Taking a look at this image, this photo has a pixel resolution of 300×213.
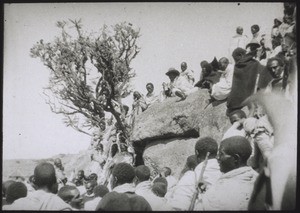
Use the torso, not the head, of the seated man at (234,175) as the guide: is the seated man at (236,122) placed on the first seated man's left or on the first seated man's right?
on the first seated man's right

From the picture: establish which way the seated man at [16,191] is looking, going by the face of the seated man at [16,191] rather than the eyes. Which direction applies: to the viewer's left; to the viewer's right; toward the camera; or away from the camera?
away from the camera

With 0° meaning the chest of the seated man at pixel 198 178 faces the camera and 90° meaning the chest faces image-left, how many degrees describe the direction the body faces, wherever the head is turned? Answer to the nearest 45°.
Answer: approximately 135°

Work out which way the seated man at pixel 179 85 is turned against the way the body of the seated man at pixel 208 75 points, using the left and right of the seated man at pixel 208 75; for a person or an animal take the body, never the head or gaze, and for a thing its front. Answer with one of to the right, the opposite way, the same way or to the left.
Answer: the same way

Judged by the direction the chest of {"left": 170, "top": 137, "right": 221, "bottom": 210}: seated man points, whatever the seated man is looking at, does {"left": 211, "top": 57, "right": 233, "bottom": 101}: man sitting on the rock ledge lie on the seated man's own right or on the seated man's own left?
on the seated man's own right

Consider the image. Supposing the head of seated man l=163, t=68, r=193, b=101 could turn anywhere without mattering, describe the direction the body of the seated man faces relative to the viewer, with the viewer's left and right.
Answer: facing the viewer and to the left of the viewer

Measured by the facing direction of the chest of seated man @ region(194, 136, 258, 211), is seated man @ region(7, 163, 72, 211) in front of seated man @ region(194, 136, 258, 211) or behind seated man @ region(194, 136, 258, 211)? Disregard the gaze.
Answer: in front

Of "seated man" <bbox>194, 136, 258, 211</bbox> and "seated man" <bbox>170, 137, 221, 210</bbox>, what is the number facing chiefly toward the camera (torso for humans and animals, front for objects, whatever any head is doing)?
0

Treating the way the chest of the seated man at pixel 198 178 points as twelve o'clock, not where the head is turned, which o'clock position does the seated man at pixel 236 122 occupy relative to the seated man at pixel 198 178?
the seated man at pixel 236 122 is roughly at 2 o'clock from the seated man at pixel 198 178.

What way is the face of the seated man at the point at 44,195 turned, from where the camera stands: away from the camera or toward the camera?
away from the camera

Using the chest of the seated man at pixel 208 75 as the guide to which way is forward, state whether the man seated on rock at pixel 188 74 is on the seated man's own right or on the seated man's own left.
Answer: on the seated man's own right
